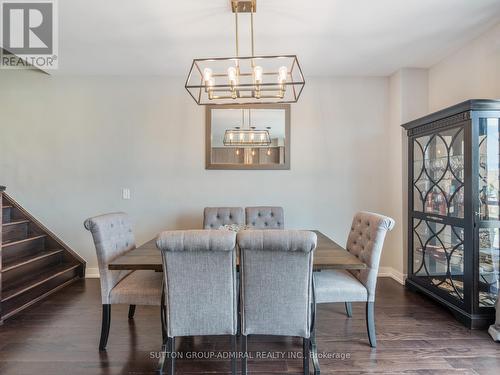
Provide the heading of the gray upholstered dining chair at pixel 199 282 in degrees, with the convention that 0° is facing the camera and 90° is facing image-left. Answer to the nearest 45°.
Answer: approximately 180°

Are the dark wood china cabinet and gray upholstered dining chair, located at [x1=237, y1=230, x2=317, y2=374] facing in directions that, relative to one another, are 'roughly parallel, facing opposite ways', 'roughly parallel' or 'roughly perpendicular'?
roughly perpendicular

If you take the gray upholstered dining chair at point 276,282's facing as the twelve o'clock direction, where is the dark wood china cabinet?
The dark wood china cabinet is roughly at 2 o'clock from the gray upholstered dining chair.

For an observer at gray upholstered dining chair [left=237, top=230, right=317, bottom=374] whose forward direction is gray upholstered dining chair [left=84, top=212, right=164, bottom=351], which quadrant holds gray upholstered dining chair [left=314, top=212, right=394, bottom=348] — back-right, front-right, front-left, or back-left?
back-right

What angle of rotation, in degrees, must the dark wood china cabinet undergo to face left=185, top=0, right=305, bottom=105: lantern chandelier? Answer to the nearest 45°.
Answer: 0° — it already faces it

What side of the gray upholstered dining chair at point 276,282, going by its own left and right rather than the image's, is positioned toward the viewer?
back

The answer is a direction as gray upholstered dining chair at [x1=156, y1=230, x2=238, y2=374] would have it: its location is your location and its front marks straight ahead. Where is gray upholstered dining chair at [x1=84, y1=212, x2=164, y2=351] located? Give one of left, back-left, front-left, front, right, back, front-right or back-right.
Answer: front-left

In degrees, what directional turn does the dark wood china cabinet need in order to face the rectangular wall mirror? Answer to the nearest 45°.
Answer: approximately 45° to its right

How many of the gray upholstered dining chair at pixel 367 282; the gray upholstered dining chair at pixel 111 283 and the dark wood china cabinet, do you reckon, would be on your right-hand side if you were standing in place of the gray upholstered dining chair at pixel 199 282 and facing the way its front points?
2

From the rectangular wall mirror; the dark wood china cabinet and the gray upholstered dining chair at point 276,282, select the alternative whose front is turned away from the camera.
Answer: the gray upholstered dining chair
